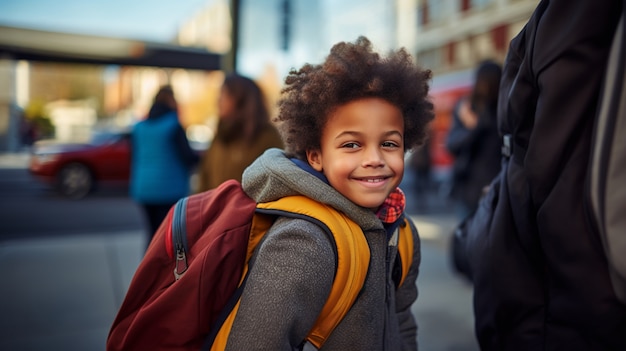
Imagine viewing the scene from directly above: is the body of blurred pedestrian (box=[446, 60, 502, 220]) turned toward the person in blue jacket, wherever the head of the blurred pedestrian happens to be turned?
yes

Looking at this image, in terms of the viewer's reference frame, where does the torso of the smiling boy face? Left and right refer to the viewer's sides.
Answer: facing the viewer and to the right of the viewer

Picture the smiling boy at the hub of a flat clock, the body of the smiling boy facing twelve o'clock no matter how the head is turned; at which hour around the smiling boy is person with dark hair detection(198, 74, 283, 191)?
The person with dark hair is roughly at 7 o'clock from the smiling boy.

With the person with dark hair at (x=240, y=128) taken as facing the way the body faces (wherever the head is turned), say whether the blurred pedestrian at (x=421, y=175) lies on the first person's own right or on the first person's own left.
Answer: on the first person's own right

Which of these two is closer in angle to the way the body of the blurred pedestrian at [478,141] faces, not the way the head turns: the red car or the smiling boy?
the red car

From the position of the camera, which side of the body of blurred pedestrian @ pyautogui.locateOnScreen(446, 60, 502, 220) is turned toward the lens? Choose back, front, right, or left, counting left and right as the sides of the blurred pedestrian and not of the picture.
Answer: left

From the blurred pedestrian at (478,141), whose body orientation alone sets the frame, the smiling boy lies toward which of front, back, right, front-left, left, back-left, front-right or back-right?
left

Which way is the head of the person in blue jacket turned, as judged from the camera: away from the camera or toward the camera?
away from the camera

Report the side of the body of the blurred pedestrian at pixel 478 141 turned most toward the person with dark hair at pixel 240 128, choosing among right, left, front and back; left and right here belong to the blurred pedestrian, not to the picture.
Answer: front

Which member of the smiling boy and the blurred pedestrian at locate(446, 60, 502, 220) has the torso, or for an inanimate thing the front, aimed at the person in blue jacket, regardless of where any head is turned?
the blurred pedestrian
